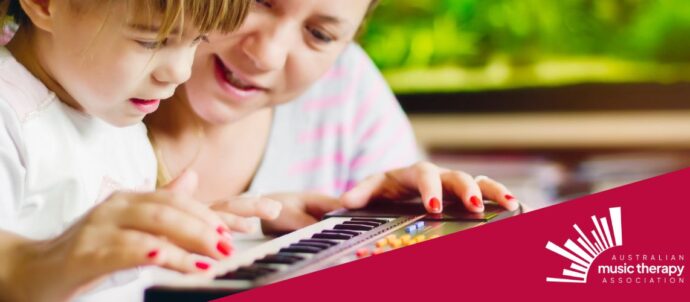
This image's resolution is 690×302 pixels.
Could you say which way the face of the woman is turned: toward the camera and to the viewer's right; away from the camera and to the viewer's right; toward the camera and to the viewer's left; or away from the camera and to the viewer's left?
toward the camera and to the viewer's left

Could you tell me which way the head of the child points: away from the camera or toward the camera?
toward the camera

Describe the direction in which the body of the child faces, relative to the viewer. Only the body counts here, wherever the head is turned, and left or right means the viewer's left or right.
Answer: facing the viewer and to the right of the viewer
